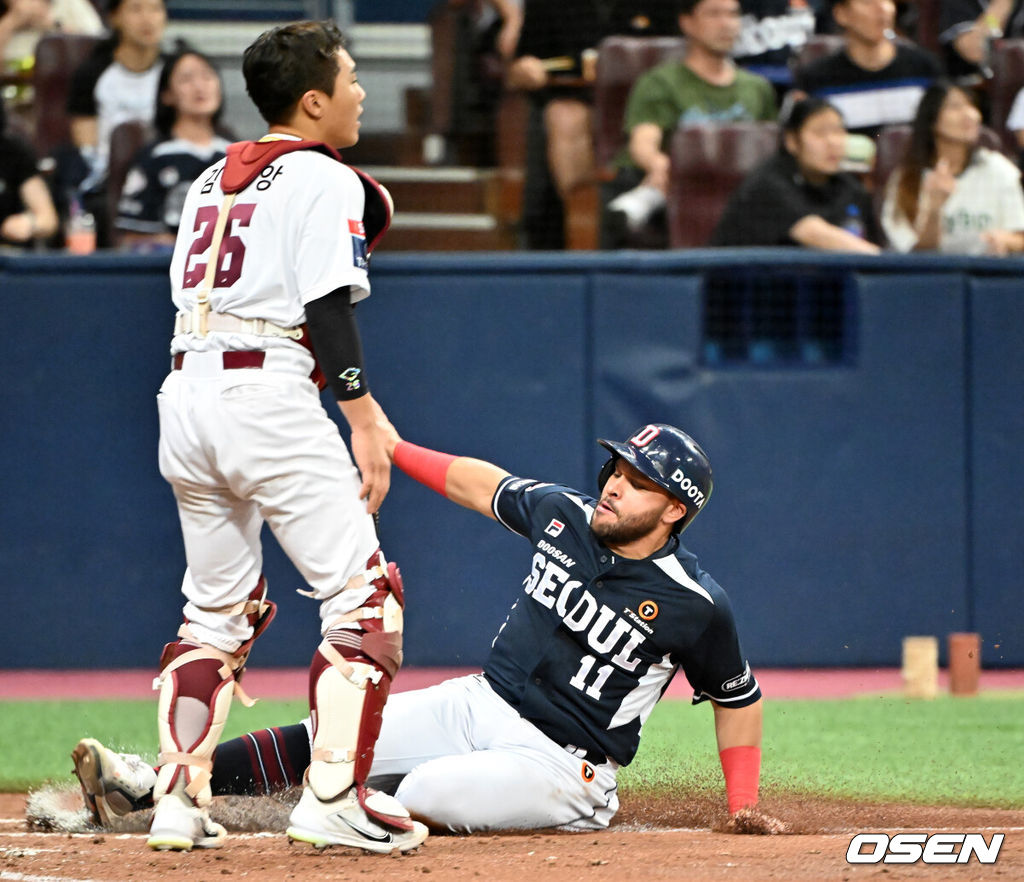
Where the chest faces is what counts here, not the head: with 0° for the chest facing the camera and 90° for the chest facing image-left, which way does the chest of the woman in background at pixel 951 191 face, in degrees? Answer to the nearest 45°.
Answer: approximately 315°

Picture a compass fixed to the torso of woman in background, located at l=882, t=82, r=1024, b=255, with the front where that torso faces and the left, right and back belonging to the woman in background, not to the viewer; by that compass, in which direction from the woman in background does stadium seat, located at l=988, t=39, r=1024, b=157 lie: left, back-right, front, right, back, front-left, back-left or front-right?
back-left

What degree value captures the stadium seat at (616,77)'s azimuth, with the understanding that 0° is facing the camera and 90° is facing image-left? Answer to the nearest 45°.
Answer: approximately 0°

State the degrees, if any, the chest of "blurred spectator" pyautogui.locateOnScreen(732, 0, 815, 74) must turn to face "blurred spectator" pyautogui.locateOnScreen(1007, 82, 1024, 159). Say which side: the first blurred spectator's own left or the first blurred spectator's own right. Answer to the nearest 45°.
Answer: approximately 90° to the first blurred spectator's own left

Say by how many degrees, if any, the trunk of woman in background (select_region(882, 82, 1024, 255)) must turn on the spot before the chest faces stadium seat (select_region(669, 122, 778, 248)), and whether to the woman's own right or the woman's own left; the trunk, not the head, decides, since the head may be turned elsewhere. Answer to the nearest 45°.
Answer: approximately 135° to the woman's own right

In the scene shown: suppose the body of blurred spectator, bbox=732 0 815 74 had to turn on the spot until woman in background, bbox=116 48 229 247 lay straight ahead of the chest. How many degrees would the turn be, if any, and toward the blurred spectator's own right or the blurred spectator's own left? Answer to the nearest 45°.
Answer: approximately 45° to the blurred spectator's own right

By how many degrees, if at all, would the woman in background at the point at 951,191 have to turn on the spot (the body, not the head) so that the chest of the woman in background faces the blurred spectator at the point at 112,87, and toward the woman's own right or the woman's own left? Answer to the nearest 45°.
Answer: approximately 135° to the woman's own right

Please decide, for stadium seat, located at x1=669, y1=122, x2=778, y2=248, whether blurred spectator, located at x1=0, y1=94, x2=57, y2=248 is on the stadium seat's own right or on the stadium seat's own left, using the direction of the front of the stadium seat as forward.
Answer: on the stadium seat's own right
